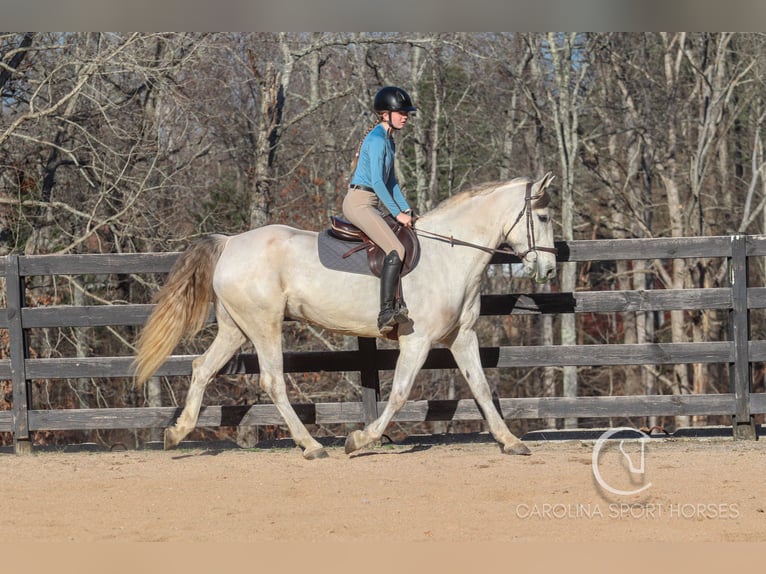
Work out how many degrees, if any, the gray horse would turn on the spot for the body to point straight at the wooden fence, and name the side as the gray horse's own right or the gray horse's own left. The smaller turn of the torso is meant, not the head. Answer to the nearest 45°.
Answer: approximately 45° to the gray horse's own left

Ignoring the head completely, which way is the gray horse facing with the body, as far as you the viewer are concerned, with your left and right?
facing to the right of the viewer
